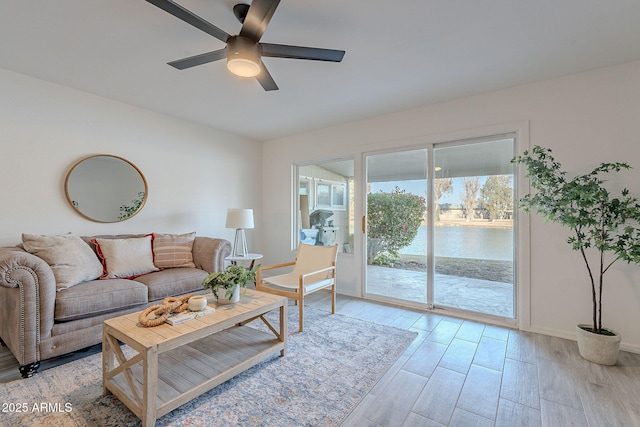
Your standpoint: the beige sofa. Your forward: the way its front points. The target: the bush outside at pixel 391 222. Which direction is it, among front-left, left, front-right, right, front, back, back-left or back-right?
front-left

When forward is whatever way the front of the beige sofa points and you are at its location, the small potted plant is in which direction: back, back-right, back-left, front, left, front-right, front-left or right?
front

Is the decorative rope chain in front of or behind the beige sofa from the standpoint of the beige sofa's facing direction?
in front

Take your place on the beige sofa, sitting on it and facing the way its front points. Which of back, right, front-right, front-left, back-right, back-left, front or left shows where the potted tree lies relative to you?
front

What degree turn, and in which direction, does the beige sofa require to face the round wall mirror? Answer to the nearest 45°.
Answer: approximately 135° to its left

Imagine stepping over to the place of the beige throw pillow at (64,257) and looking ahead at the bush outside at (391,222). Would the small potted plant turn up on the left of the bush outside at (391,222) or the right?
right

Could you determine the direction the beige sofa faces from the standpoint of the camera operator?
facing the viewer and to the right of the viewer

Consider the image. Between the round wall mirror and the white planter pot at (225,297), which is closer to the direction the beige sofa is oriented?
the white planter pot

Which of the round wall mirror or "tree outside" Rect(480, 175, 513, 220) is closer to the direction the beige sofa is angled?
the tree outside

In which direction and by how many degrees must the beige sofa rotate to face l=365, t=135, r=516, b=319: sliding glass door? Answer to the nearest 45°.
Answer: approximately 45° to its left

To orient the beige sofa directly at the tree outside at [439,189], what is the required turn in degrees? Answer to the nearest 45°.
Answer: approximately 45° to its left
